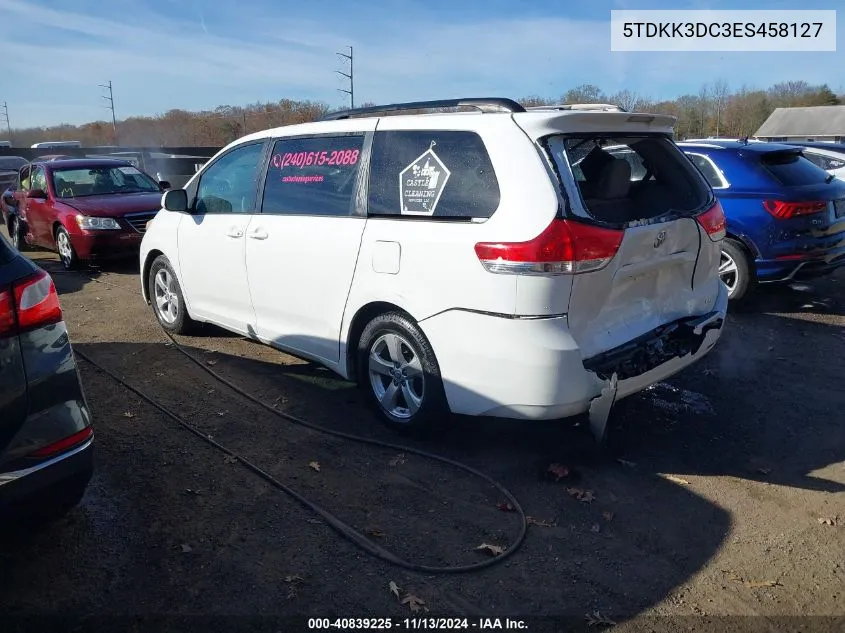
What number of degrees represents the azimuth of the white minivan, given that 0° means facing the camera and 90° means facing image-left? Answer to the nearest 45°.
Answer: approximately 135°

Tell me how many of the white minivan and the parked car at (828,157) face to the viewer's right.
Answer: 0

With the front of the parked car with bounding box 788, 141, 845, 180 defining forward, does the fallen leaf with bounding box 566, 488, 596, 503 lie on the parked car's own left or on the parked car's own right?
on the parked car's own left

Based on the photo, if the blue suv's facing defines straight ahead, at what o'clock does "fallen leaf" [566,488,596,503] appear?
The fallen leaf is roughly at 8 o'clock from the blue suv.

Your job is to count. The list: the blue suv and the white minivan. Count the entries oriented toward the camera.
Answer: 0

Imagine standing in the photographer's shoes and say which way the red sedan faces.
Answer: facing the viewer and to the right of the viewer

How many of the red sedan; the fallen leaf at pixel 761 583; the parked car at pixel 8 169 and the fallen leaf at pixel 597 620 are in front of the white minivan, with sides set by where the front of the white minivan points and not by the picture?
2

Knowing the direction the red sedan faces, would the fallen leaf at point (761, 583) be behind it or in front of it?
in front
